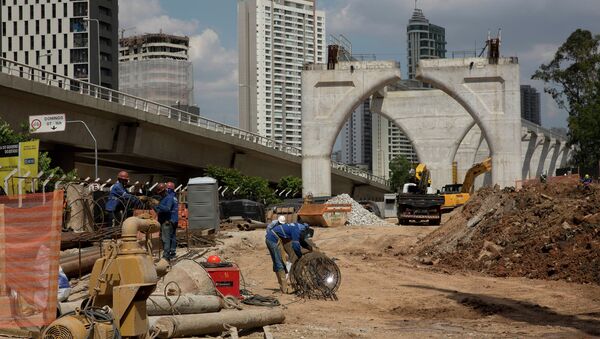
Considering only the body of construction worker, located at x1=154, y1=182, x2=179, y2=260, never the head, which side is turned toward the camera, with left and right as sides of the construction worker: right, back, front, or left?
left

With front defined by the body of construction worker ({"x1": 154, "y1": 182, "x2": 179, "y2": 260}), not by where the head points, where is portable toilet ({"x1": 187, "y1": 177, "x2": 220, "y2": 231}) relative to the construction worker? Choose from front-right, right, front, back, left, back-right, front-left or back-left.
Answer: right

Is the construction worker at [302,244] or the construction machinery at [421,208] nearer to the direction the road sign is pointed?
the construction worker

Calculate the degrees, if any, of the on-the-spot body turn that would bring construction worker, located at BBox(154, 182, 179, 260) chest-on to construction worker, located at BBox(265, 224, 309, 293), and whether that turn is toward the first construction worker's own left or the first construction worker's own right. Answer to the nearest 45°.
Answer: approximately 135° to the first construction worker's own left

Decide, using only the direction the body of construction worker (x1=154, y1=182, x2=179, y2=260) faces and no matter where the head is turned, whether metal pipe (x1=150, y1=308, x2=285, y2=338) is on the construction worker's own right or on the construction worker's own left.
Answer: on the construction worker's own left

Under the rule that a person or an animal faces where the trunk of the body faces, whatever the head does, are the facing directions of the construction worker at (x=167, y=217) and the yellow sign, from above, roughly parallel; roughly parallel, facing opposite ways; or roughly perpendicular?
roughly perpendicular

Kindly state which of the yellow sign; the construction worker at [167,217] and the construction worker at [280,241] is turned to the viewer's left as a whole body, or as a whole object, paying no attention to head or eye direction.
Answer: the construction worker at [167,217]

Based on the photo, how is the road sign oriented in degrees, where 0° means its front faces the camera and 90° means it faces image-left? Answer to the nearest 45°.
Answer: approximately 0°

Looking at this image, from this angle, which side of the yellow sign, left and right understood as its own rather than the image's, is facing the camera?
front

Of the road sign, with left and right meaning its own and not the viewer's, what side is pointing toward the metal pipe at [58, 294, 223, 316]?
front

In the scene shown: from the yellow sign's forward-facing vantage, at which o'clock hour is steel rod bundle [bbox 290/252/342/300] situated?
The steel rod bundle is roughly at 11 o'clock from the yellow sign.
